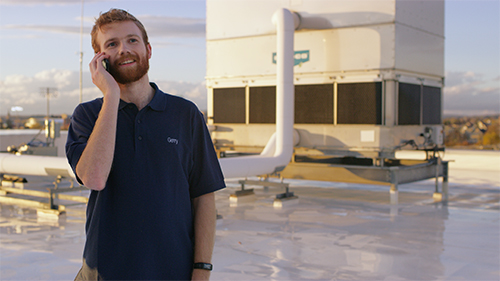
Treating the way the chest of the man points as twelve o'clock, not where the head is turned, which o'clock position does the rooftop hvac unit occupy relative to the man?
The rooftop hvac unit is roughly at 7 o'clock from the man.

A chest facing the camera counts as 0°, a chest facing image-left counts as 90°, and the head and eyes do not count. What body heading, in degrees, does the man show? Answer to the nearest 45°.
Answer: approximately 0°

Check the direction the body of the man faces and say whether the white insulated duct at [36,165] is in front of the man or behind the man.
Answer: behind
